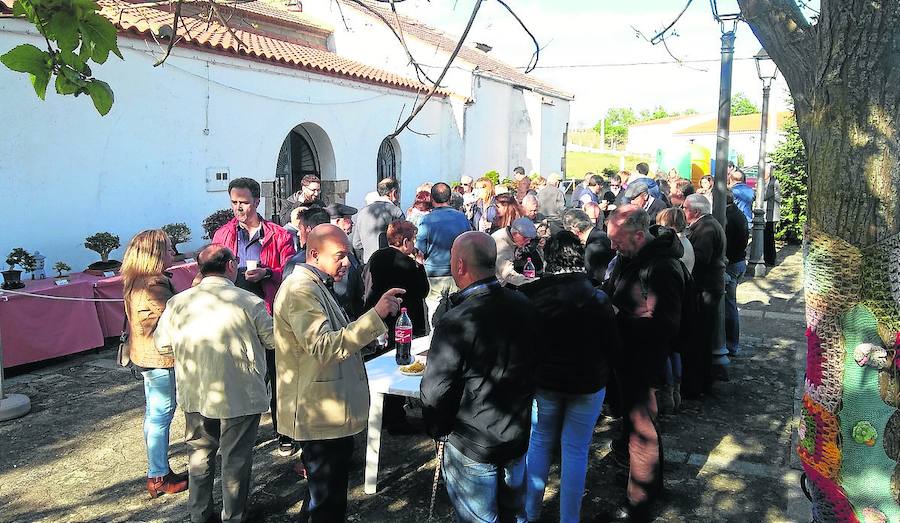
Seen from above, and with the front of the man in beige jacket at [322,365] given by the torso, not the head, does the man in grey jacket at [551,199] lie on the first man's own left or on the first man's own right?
on the first man's own left

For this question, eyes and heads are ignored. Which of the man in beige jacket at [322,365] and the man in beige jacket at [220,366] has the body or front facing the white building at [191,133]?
the man in beige jacket at [220,366]

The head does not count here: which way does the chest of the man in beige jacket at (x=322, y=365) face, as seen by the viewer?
to the viewer's right

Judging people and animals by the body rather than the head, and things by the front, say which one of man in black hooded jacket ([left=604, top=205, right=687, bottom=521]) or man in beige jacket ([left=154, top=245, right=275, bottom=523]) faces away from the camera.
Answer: the man in beige jacket

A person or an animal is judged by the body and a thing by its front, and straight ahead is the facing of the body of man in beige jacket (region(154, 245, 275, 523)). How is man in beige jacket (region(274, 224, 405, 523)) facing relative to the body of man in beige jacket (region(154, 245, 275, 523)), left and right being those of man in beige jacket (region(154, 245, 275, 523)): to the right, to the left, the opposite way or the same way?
to the right

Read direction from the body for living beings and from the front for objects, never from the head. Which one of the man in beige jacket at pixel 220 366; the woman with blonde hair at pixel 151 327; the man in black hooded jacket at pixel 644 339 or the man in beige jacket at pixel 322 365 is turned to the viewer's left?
the man in black hooded jacket

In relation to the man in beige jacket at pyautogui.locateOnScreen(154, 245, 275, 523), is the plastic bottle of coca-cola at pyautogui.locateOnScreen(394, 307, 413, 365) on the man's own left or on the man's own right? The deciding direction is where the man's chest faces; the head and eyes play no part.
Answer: on the man's own right

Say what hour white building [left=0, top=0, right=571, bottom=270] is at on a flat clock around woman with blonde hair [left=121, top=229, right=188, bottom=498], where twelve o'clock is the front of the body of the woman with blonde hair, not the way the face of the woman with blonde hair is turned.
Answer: The white building is roughly at 9 o'clock from the woman with blonde hair.

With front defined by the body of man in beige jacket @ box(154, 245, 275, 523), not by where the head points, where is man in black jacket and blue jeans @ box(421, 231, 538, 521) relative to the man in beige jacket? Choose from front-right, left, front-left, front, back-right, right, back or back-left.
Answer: back-right

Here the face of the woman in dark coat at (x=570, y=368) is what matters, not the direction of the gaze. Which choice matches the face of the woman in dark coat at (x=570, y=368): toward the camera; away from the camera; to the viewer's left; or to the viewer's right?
away from the camera

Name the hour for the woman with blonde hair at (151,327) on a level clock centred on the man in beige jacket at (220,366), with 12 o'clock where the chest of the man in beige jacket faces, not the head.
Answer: The woman with blonde hair is roughly at 11 o'clock from the man in beige jacket.
